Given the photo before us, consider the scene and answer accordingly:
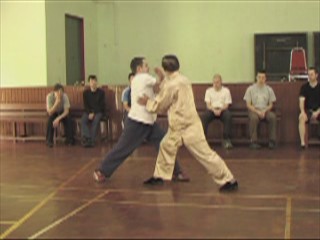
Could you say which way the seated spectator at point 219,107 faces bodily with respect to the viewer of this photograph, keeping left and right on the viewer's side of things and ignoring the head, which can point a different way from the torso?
facing the viewer

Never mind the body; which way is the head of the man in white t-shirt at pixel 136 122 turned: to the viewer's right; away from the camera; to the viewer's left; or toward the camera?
to the viewer's right

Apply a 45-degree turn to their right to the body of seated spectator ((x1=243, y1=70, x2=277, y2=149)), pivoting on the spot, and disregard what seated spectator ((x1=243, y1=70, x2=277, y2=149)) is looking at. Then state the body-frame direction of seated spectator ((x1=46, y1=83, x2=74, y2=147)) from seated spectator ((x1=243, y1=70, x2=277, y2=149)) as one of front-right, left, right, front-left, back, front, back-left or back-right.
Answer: front-right

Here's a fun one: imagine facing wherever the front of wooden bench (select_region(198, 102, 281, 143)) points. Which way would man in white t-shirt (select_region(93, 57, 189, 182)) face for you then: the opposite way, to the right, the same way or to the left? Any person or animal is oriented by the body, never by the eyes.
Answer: to the left

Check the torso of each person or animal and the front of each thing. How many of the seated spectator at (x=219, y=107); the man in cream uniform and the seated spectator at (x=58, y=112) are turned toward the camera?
2

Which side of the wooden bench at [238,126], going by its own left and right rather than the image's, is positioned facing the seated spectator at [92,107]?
right

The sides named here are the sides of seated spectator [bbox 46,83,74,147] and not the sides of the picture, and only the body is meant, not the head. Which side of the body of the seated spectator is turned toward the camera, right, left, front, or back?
front

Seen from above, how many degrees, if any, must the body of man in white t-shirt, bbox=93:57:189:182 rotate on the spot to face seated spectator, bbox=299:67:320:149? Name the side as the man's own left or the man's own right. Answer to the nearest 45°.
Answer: approximately 45° to the man's own left

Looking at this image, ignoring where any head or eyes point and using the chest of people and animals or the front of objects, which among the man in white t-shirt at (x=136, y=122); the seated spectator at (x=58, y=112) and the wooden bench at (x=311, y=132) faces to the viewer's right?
the man in white t-shirt

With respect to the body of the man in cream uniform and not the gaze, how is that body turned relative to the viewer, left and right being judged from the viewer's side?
facing away from the viewer and to the left of the viewer

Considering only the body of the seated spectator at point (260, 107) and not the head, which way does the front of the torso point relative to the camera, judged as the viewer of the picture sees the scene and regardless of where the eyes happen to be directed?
toward the camera

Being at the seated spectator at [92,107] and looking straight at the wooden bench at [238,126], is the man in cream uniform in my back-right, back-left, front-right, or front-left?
front-right

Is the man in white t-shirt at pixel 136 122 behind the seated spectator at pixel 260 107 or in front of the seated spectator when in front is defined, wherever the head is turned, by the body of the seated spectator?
in front

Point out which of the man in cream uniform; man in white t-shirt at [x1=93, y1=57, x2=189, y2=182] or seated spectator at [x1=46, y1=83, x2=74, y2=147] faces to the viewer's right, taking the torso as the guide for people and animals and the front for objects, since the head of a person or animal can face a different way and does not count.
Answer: the man in white t-shirt

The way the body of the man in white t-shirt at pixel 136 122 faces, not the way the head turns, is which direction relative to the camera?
to the viewer's right

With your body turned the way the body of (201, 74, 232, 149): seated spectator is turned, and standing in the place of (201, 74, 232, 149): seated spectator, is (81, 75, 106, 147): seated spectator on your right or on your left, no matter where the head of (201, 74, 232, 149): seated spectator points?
on your right

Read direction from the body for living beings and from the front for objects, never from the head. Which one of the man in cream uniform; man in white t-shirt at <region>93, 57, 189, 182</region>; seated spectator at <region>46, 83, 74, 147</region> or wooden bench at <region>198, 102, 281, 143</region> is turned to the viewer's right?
the man in white t-shirt

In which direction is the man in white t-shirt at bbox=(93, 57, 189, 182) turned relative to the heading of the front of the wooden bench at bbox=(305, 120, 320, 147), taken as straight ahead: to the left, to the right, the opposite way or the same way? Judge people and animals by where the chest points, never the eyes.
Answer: to the left
